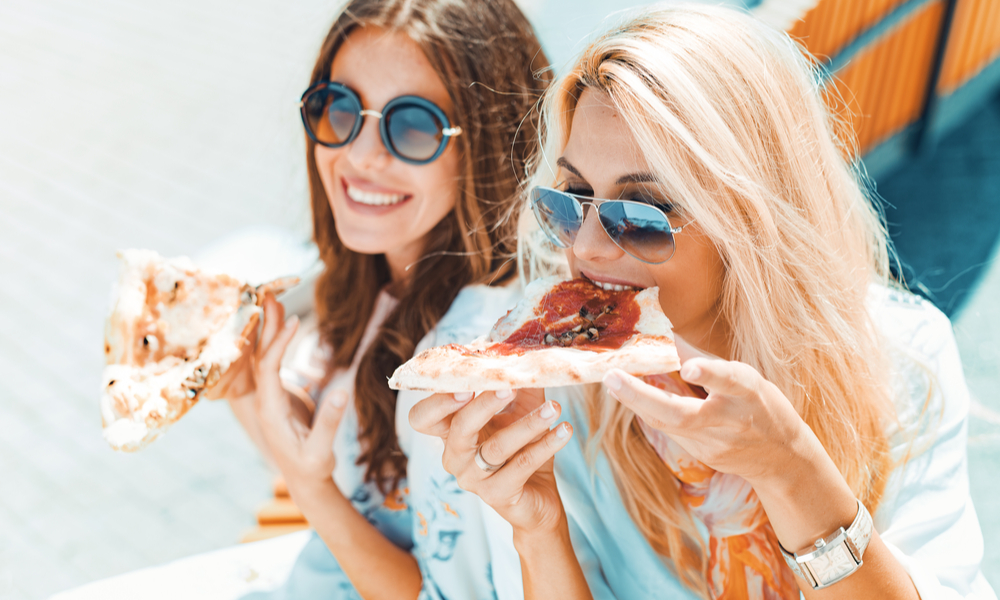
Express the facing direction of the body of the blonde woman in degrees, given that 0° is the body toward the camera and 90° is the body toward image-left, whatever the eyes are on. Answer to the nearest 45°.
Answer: approximately 45°

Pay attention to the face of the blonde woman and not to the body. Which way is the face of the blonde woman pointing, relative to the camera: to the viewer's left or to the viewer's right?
to the viewer's left

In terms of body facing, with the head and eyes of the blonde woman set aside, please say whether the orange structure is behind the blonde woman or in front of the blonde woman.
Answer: behind

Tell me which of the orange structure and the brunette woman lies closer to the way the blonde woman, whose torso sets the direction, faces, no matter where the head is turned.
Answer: the brunette woman

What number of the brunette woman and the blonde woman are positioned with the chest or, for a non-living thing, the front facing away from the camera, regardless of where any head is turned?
0

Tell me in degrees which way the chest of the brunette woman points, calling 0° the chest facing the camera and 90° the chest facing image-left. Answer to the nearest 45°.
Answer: approximately 45°

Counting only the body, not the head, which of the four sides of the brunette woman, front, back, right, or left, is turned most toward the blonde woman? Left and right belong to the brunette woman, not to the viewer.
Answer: left

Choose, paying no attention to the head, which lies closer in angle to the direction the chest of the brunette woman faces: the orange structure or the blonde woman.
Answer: the blonde woman
